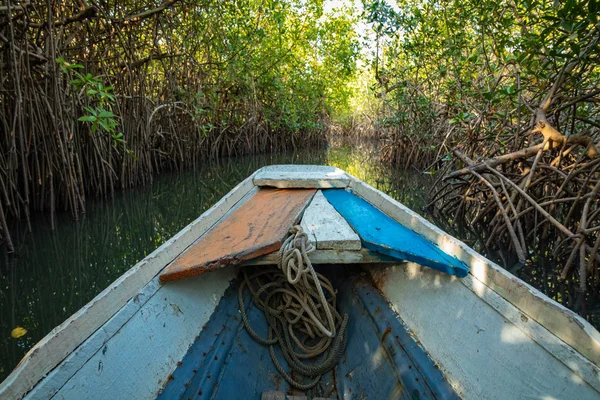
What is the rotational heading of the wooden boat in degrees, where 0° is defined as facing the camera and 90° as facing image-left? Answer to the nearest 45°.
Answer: approximately 180°
